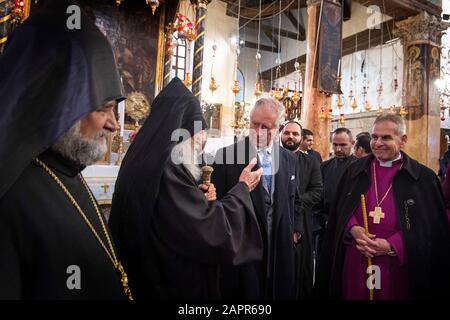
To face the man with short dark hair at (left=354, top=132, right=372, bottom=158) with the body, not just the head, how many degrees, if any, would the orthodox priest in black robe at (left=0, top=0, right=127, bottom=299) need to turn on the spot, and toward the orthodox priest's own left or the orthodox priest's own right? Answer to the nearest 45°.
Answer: approximately 45° to the orthodox priest's own left

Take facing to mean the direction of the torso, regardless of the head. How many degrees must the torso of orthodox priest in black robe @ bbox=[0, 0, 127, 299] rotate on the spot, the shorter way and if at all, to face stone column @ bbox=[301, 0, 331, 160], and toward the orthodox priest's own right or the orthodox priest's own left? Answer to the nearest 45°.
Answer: approximately 45° to the orthodox priest's own left

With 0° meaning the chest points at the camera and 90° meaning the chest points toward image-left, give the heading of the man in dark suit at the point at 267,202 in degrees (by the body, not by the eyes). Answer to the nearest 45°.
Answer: approximately 0°

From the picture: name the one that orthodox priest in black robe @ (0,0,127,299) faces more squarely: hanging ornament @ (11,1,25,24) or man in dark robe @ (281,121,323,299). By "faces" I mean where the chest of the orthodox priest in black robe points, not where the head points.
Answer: the man in dark robe

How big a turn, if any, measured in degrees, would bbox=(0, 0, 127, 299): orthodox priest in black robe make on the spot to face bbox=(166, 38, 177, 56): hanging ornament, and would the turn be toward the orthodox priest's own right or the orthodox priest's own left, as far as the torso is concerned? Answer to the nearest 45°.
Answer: approximately 90° to the orthodox priest's own left

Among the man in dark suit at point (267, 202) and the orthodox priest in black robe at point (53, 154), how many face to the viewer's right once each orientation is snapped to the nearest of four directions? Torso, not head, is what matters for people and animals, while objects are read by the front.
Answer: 1

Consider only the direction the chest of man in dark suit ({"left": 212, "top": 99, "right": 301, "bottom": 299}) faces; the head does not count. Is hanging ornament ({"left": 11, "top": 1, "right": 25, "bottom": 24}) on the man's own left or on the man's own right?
on the man's own right

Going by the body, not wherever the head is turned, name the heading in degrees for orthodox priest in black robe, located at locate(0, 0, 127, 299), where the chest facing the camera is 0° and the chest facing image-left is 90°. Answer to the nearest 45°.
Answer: approximately 270°

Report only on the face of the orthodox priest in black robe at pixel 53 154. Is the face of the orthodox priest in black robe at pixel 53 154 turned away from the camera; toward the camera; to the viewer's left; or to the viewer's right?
to the viewer's right
